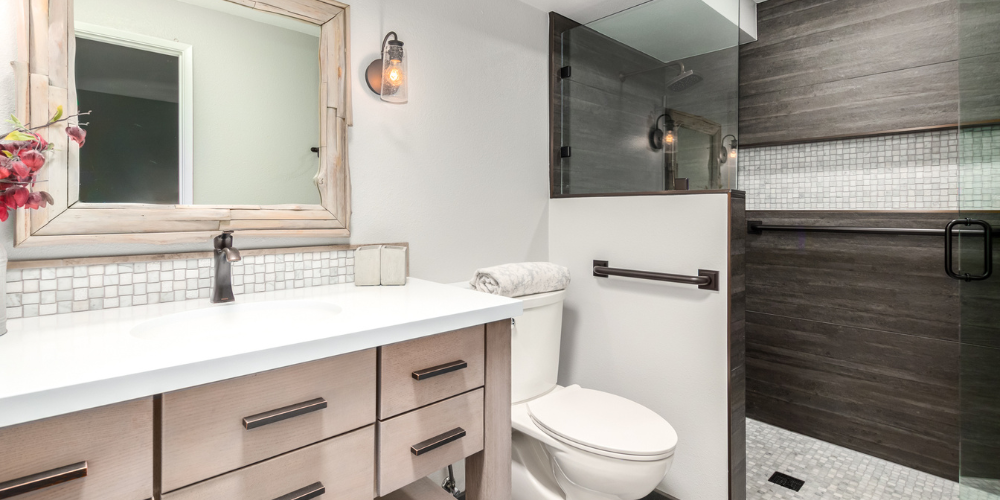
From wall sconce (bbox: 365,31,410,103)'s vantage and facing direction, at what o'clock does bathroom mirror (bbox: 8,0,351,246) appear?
The bathroom mirror is roughly at 4 o'clock from the wall sconce.

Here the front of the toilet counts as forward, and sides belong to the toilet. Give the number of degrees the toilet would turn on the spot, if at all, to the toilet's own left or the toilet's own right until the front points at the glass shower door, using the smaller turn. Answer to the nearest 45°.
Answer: approximately 45° to the toilet's own left

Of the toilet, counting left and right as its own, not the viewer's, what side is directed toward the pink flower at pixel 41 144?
right

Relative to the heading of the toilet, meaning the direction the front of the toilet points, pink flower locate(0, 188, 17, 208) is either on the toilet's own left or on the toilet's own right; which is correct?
on the toilet's own right

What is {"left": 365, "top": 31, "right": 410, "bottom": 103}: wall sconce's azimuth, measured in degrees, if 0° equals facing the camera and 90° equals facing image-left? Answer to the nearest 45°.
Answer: approximately 315°

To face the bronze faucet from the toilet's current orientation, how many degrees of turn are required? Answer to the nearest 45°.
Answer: approximately 90° to its right

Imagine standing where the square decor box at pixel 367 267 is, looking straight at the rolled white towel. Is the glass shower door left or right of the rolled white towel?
right

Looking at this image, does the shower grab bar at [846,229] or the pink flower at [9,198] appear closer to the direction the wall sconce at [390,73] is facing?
the shower grab bar

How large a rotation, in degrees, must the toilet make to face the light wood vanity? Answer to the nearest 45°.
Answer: approximately 90° to its right
